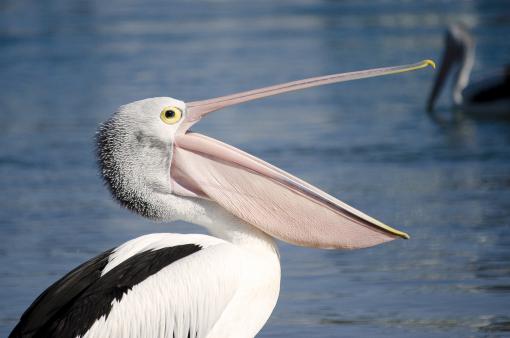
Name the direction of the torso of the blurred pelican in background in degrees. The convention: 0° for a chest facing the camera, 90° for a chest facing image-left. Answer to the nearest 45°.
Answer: approximately 90°
